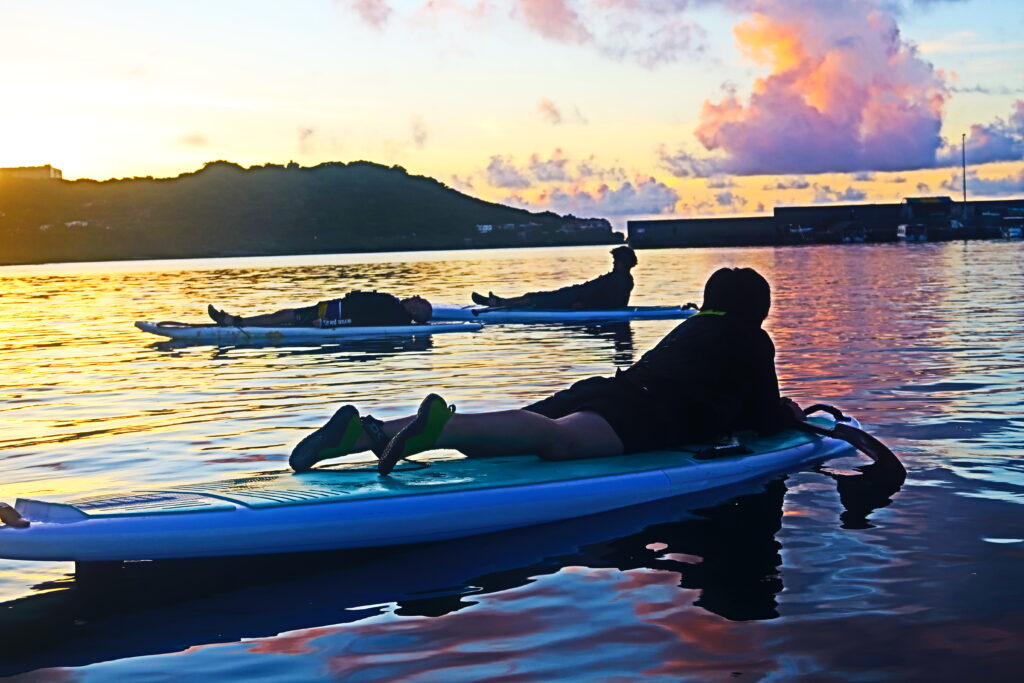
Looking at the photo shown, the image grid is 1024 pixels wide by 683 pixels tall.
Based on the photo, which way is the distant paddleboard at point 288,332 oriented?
to the viewer's left

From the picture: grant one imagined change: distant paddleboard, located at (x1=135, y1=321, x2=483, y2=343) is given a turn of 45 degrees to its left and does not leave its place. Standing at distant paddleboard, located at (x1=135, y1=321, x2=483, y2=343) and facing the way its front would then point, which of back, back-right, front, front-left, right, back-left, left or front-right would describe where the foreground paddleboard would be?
front-left
